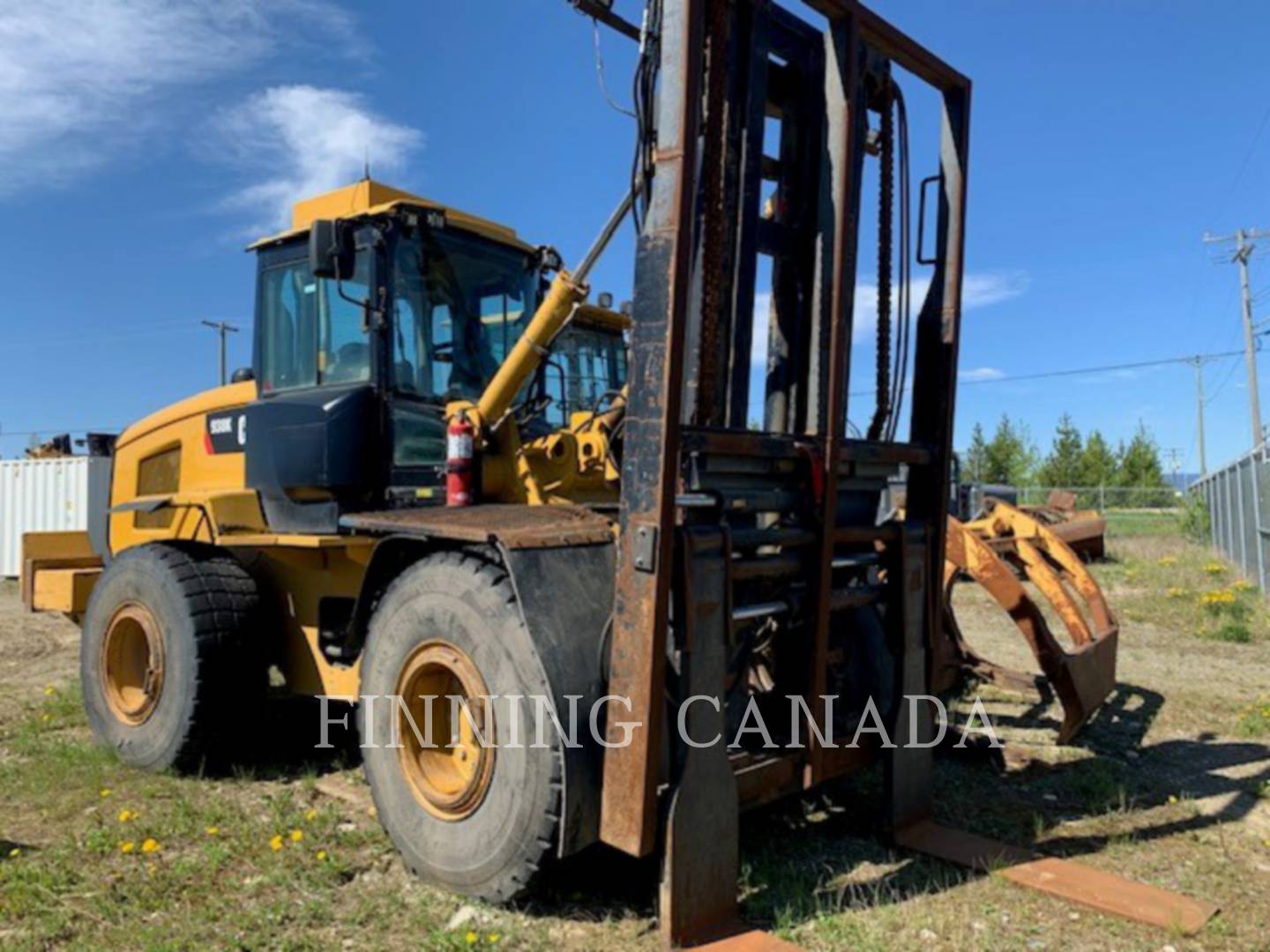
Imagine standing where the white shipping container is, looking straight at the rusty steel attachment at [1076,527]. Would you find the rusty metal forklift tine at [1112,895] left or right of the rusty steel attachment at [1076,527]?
right

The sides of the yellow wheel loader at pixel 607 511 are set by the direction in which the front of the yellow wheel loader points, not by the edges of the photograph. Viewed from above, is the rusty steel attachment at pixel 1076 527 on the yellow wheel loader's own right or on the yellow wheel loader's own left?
on the yellow wheel loader's own left

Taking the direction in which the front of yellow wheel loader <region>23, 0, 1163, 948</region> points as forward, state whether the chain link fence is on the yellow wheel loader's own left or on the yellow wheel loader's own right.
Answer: on the yellow wheel loader's own left

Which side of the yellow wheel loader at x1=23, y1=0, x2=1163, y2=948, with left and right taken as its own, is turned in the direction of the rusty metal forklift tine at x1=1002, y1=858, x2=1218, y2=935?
front

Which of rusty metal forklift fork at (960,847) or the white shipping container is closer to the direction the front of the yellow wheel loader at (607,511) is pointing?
the rusty metal forklift fork

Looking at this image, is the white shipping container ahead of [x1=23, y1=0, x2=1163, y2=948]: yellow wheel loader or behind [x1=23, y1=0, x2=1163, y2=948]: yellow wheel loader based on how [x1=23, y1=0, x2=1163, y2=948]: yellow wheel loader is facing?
behind

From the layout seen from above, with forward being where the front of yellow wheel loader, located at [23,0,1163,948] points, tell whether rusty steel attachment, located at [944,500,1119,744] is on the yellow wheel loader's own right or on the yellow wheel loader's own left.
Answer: on the yellow wheel loader's own left
